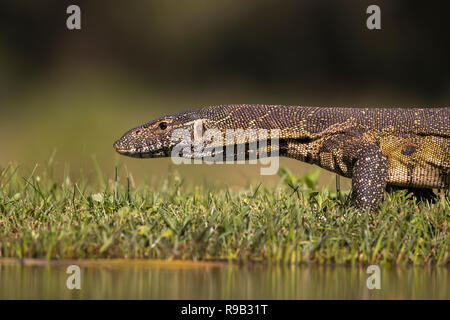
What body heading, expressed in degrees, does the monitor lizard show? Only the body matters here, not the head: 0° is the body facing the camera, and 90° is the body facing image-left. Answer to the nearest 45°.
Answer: approximately 90°
